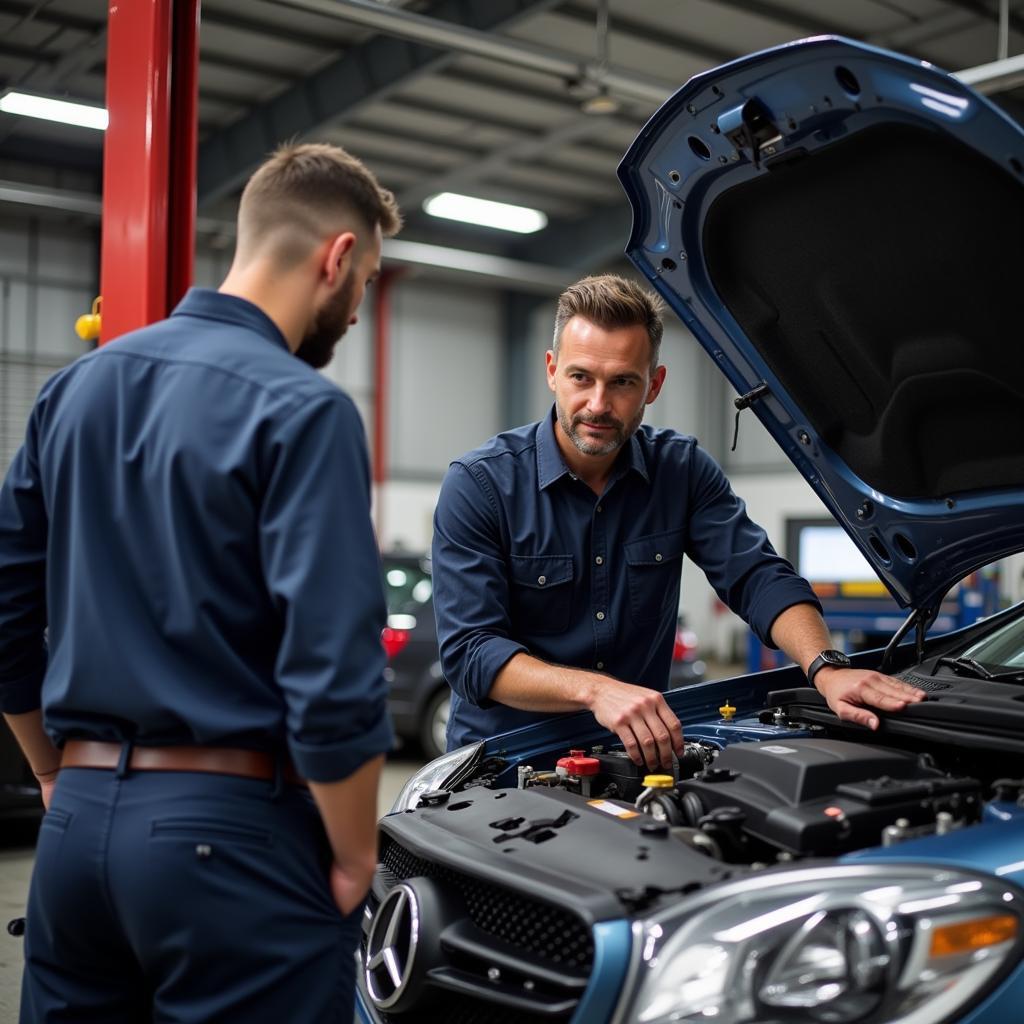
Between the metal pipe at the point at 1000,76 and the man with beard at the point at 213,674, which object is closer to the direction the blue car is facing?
the man with beard

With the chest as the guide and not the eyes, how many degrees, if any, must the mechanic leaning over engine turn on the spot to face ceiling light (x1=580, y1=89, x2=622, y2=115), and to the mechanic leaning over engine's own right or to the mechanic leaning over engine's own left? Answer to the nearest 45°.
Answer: approximately 180°

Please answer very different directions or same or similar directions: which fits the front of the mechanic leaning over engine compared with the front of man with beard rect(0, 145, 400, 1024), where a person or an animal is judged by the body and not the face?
very different directions

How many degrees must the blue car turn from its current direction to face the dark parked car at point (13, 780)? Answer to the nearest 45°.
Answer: approximately 90° to its right

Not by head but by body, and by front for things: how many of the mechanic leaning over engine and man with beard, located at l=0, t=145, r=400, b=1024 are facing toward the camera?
1

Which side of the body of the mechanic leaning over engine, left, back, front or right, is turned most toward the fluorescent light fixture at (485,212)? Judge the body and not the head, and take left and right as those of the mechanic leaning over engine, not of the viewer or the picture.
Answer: back

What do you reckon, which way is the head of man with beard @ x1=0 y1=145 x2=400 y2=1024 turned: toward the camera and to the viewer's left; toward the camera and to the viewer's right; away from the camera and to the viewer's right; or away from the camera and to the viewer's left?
away from the camera and to the viewer's right

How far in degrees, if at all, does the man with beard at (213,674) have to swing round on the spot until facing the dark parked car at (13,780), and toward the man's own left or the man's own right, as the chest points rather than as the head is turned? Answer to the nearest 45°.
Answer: approximately 45° to the man's own left

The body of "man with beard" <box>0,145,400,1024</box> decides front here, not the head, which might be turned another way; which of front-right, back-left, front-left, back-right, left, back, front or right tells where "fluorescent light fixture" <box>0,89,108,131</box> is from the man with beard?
front-left

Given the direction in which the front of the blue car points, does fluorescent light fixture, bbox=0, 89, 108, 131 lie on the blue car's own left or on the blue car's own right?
on the blue car's own right
